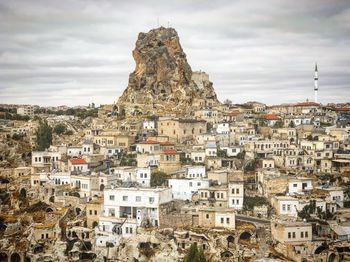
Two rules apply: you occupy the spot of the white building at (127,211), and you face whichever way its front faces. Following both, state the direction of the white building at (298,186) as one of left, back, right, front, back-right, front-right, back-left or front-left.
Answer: left

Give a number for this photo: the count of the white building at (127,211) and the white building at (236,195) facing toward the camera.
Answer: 2

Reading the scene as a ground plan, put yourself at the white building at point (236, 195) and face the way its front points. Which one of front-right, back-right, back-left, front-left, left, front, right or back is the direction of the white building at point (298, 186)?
left

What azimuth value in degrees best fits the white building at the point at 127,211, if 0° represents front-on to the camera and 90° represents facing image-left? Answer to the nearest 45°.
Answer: approximately 0°

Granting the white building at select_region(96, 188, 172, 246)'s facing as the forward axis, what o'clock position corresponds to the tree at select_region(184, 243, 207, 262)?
The tree is roughly at 11 o'clock from the white building.

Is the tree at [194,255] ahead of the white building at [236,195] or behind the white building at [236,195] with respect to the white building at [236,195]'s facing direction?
ahead

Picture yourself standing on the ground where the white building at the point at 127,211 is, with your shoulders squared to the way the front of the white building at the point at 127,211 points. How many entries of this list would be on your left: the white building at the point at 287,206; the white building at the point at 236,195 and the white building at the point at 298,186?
3

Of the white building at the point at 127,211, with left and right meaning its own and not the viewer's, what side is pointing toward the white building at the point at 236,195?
left

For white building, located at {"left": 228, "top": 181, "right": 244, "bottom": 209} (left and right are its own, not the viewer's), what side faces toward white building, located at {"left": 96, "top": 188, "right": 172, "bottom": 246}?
right

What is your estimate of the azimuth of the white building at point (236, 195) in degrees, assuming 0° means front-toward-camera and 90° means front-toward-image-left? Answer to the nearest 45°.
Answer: approximately 0°
